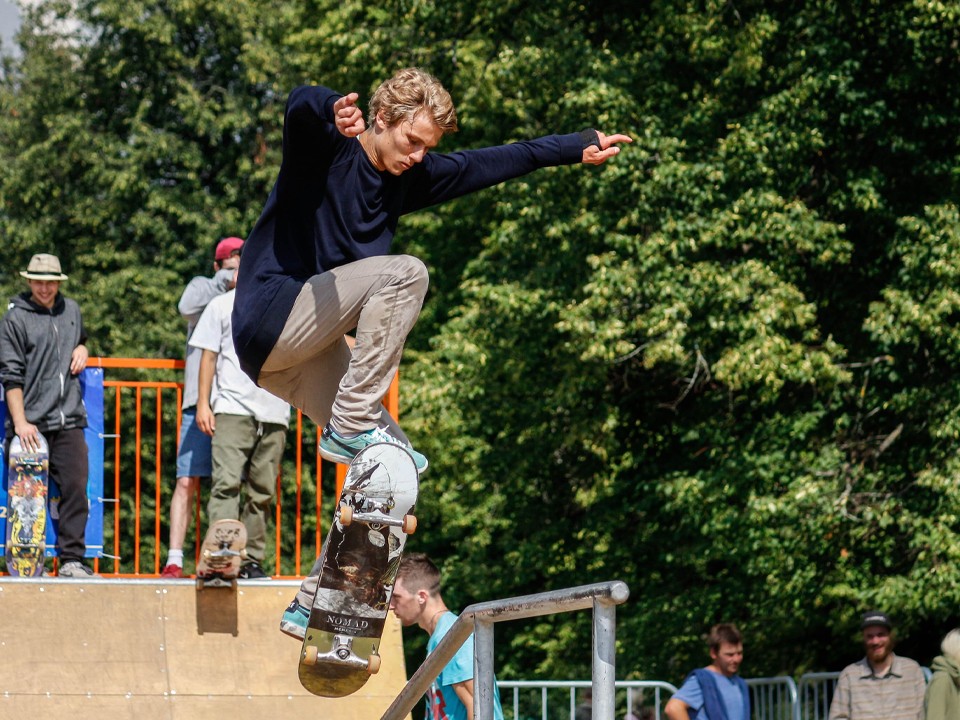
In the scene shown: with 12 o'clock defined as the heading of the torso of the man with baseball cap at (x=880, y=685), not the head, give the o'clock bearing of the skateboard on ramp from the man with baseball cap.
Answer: The skateboard on ramp is roughly at 2 o'clock from the man with baseball cap.

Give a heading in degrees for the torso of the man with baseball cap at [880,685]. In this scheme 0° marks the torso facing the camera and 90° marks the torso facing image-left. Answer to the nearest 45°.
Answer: approximately 0°

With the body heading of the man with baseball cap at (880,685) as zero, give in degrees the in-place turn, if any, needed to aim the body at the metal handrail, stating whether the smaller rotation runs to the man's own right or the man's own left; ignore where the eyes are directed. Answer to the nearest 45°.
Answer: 0° — they already face it

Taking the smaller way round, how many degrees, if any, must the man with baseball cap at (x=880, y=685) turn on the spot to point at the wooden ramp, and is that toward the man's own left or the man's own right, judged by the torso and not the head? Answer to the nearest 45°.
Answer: approximately 45° to the man's own right

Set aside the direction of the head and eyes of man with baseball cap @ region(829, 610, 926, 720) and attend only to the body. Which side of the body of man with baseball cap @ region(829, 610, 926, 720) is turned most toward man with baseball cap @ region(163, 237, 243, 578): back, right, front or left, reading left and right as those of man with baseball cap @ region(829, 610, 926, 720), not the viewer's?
right
